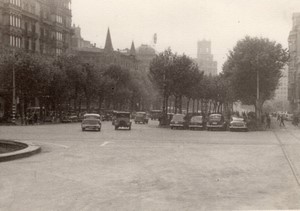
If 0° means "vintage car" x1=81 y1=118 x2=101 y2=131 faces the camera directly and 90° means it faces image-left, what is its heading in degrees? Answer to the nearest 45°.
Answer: approximately 0°

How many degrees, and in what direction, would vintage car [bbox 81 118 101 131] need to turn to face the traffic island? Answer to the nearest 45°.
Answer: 0° — it already faces it
